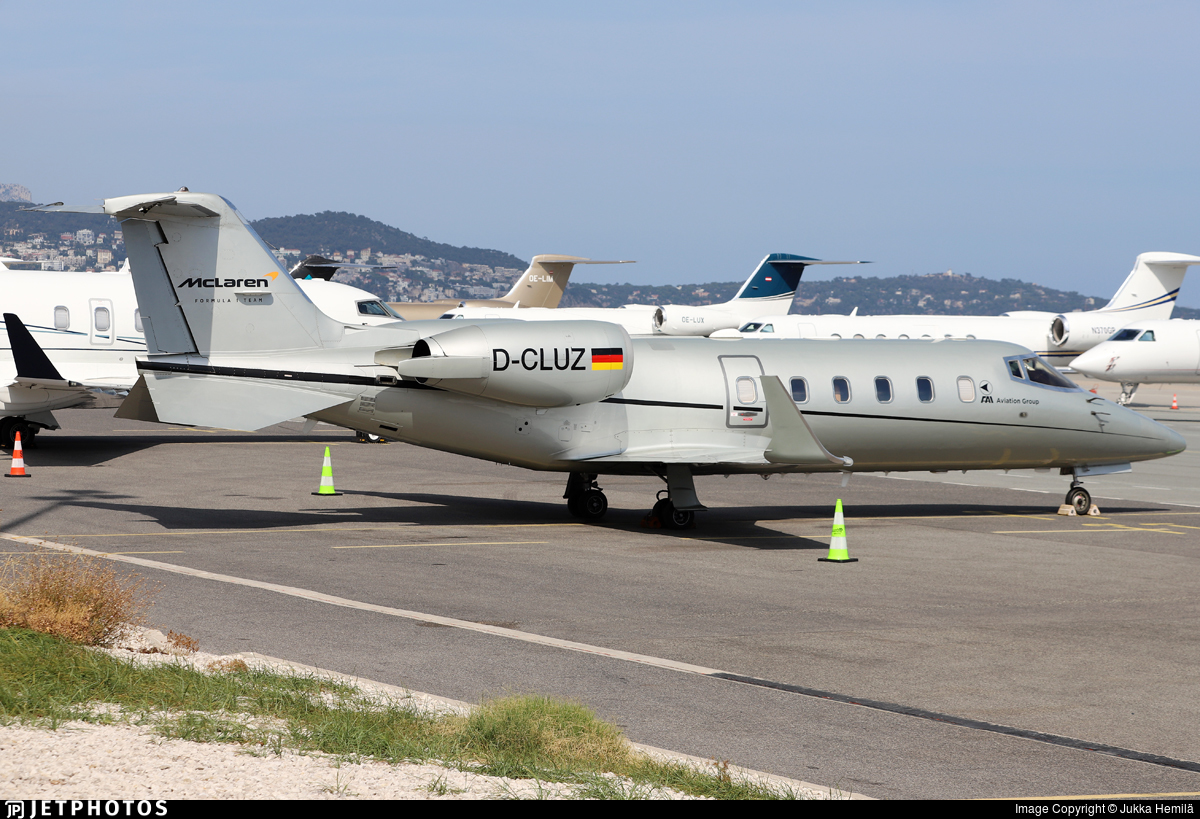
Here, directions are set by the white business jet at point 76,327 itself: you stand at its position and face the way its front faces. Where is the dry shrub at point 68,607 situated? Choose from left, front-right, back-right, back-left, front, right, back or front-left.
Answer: right

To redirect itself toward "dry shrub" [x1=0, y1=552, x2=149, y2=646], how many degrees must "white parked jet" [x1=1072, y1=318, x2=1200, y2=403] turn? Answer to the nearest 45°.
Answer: approximately 90° to its left

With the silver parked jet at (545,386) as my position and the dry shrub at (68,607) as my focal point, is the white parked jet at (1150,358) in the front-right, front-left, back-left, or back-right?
back-left

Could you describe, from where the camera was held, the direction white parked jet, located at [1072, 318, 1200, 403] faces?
facing to the left of the viewer

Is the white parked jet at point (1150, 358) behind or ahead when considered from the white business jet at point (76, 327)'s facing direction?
ahead

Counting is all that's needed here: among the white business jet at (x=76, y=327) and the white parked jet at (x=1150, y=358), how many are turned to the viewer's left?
1

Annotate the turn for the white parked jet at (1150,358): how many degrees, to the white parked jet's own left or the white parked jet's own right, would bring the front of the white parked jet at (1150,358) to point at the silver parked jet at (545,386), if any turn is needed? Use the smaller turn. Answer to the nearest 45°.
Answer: approximately 90° to the white parked jet's own left

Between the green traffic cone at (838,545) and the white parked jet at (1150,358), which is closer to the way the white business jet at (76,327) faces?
the white parked jet

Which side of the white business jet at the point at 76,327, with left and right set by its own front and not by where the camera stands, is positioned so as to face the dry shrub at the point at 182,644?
right

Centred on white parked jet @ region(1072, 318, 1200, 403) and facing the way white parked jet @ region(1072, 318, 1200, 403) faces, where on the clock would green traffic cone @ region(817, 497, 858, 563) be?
The green traffic cone is roughly at 9 o'clock from the white parked jet.

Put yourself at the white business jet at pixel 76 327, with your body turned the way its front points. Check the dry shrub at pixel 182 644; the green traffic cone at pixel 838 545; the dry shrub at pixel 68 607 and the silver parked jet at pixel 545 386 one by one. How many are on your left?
0

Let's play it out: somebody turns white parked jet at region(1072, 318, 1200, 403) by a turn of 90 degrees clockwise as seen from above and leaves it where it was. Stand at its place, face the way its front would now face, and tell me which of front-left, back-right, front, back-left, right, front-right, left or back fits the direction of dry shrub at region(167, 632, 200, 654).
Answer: back

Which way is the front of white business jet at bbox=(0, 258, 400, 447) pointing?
to the viewer's right

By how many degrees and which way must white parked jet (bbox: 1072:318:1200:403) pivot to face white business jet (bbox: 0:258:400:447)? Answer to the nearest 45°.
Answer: approximately 45° to its left

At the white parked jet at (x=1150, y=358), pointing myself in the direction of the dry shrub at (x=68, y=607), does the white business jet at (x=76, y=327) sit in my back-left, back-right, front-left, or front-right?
front-right

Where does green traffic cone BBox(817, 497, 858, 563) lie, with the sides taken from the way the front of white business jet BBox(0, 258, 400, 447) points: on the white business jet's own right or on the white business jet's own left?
on the white business jet's own right
